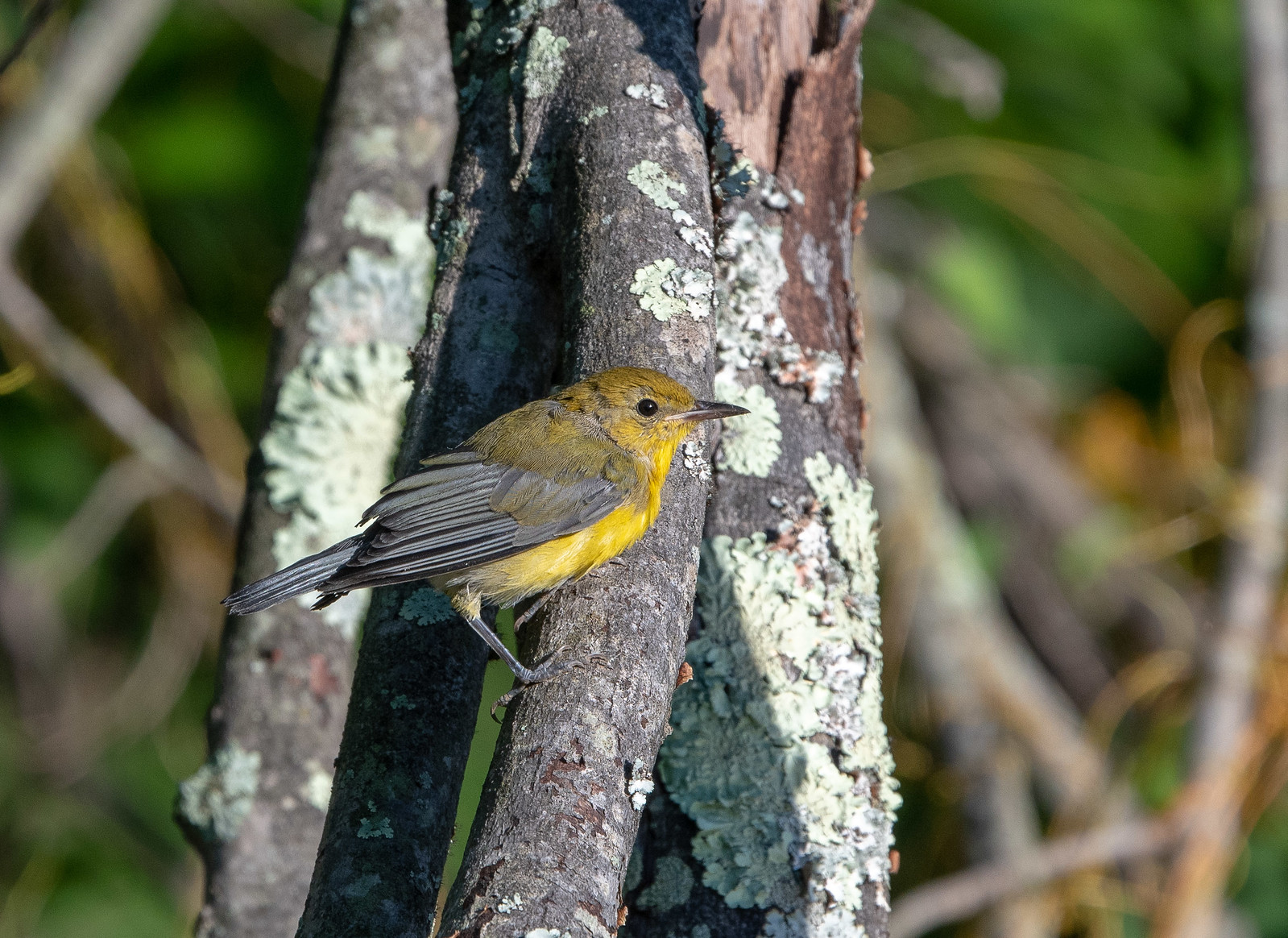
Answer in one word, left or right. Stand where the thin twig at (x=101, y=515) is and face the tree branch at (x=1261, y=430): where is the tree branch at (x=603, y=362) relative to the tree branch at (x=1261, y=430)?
right

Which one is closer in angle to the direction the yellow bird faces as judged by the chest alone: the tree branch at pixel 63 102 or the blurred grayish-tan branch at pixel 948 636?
the blurred grayish-tan branch

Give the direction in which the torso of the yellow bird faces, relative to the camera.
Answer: to the viewer's right

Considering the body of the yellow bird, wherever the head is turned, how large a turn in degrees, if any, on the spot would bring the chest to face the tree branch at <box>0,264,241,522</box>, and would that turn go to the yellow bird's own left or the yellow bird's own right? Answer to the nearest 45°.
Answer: approximately 135° to the yellow bird's own left
